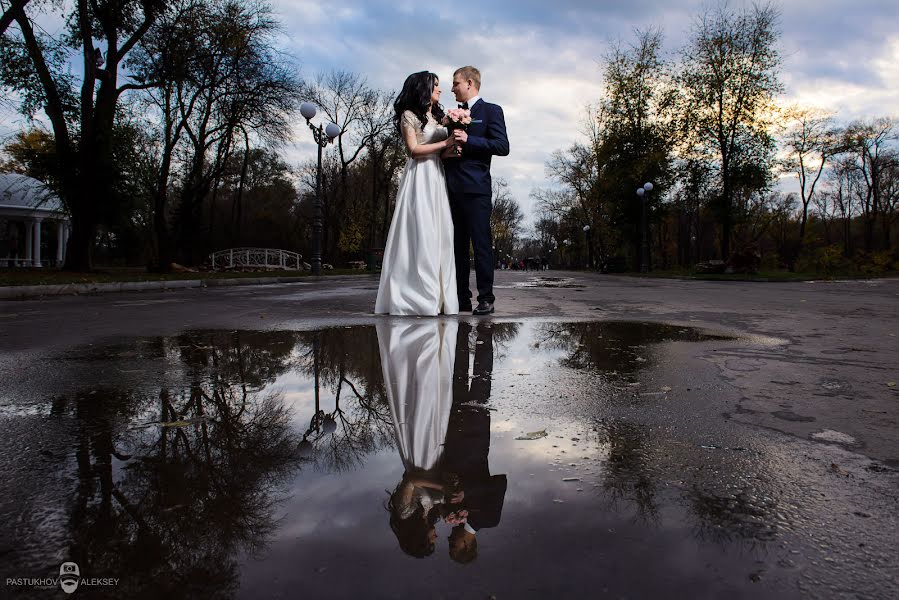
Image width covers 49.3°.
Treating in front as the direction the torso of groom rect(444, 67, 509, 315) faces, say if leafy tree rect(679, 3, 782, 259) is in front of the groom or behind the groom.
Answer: behind

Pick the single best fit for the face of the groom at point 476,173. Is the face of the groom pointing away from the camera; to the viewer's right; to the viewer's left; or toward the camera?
to the viewer's left

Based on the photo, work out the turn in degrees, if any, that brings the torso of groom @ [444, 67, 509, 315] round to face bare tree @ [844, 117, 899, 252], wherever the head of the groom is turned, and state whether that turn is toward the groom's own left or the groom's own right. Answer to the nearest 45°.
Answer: approximately 180°

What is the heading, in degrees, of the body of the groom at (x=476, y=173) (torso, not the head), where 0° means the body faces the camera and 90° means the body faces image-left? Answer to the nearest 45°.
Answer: approximately 45°

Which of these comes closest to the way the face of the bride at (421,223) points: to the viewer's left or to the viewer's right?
to the viewer's right

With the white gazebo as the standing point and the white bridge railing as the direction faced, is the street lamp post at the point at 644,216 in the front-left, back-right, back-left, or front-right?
front-left
